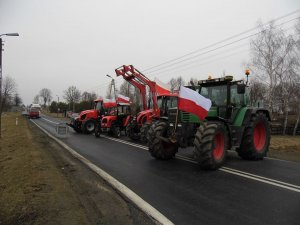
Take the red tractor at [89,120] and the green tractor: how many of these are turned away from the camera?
0

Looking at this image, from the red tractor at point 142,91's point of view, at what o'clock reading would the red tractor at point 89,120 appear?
the red tractor at point 89,120 is roughly at 3 o'clock from the red tractor at point 142,91.

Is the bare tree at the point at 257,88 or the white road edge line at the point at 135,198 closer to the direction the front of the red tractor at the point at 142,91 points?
the white road edge line

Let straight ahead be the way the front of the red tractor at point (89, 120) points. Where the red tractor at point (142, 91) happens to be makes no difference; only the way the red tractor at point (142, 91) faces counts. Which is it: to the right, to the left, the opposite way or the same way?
the same way

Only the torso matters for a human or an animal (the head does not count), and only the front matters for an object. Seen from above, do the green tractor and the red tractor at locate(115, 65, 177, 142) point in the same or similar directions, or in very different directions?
same or similar directions

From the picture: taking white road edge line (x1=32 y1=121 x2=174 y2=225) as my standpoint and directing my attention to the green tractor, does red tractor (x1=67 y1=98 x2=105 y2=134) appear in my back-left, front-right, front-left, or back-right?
front-left

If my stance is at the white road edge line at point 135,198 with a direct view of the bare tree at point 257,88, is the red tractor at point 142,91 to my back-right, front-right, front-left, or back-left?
front-left

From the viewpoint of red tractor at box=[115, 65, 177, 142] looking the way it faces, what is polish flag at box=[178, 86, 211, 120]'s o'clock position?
The polish flag is roughly at 10 o'clock from the red tractor.

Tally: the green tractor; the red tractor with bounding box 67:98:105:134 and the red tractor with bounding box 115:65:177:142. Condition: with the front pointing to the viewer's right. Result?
0

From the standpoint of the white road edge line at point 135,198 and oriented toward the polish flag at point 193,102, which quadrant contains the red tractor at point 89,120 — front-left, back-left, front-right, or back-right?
front-left

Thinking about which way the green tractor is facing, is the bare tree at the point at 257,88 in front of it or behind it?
behind

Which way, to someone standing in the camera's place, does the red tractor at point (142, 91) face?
facing the viewer and to the left of the viewer

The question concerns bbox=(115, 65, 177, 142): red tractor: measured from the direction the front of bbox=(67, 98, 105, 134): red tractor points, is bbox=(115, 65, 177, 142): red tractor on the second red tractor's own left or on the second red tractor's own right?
on the second red tractor's own left
